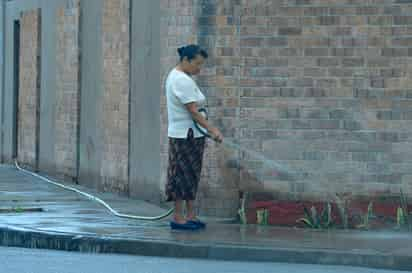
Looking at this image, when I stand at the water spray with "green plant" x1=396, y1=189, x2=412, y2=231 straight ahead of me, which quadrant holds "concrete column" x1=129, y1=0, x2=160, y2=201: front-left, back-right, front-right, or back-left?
back-left

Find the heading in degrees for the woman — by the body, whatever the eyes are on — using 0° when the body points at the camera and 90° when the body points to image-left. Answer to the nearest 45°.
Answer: approximately 270°

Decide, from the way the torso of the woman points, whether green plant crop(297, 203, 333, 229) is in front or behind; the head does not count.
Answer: in front

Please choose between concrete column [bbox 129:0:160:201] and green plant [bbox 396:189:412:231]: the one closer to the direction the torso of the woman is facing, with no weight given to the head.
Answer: the green plant

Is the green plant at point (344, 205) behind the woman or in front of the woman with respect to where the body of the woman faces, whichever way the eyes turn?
in front

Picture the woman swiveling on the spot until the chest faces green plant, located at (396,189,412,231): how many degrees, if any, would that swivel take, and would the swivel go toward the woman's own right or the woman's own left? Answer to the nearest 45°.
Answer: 0° — they already face it

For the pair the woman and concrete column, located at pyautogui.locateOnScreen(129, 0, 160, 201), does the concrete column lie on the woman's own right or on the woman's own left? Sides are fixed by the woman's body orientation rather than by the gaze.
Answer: on the woman's own left

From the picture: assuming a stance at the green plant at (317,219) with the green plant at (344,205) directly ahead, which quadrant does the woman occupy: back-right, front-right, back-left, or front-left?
back-left
